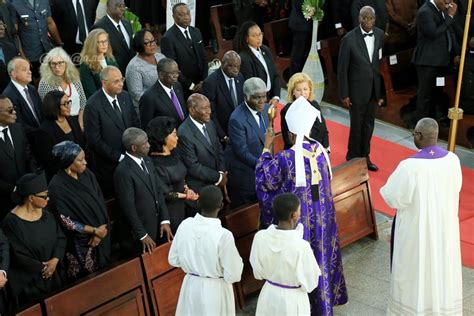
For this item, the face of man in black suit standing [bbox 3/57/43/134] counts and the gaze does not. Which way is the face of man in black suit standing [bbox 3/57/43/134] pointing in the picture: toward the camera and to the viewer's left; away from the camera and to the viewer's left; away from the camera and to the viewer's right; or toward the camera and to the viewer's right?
toward the camera and to the viewer's right

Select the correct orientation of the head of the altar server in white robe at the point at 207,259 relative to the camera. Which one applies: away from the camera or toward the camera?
away from the camera

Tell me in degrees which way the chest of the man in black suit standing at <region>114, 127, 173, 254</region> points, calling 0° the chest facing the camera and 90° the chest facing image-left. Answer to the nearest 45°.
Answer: approximately 315°

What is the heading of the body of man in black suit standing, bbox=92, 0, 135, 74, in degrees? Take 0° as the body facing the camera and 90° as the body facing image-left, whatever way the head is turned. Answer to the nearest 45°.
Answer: approximately 315°

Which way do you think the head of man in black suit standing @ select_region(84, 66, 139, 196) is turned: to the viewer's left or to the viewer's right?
to the viewer's right
